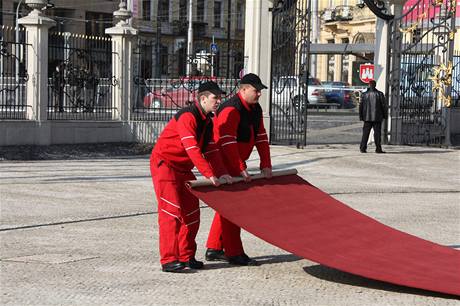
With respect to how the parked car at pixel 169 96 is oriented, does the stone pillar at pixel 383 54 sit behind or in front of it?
behind

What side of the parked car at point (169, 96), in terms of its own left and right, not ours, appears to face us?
left

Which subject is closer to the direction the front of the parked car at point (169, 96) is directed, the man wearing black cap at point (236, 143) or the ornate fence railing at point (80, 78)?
the ornate fence railing

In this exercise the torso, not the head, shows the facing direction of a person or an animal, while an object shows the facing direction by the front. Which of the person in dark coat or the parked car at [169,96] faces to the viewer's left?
the parked car

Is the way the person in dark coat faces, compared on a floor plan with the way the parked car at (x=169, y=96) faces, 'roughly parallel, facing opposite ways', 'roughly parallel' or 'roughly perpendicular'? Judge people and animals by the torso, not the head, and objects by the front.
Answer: roughly perpendicular

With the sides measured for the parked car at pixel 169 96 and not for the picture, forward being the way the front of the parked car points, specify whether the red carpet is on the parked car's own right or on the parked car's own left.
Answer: on the parked car's own left

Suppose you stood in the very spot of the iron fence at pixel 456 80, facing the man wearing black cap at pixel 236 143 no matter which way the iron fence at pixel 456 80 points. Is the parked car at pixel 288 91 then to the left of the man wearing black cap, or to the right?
right
